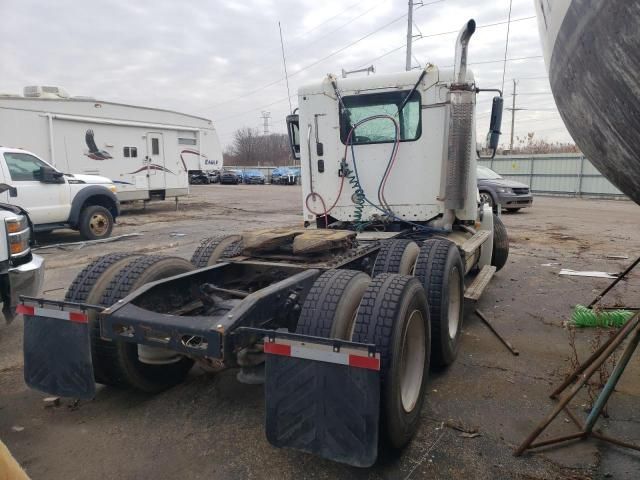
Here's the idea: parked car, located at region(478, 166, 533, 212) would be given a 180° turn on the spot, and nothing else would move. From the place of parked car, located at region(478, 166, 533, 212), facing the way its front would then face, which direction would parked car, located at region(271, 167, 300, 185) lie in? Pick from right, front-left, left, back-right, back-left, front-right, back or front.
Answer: front

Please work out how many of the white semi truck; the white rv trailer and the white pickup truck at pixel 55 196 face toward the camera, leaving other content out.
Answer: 0

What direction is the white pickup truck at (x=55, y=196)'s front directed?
to the viewer's right

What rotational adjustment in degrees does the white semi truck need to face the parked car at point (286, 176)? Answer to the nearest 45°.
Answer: approximately 45° to its left

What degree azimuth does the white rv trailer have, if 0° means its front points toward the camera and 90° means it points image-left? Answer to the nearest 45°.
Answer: approximately 225°

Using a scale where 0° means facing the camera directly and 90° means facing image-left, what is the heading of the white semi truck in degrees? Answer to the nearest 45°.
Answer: approximately 225°
